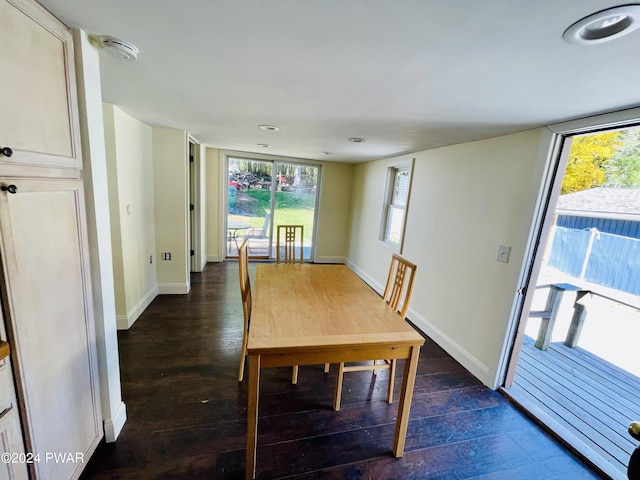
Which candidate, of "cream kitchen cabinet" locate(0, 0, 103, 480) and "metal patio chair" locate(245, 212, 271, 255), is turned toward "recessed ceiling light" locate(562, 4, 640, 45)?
the cream kitchen cabinet

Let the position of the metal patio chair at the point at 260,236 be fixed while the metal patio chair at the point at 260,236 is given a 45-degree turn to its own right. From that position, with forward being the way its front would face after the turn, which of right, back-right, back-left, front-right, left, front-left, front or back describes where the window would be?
back

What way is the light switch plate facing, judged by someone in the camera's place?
facing the viewer and to the left of the viewer

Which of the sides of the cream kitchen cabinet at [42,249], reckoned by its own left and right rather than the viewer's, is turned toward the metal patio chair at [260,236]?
left

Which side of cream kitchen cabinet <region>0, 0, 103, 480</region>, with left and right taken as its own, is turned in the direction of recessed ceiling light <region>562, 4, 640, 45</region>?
front

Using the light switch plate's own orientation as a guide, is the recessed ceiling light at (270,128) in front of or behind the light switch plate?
in front

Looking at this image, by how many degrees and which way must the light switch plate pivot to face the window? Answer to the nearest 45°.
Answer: approximately 90° to its right

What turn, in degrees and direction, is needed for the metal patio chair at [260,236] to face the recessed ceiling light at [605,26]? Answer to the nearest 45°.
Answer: approximately 90° to its left

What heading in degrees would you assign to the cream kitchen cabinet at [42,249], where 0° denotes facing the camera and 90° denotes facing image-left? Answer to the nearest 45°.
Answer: approximately 315°

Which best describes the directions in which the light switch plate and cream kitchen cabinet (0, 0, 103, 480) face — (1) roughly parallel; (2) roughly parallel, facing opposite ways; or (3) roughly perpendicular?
roughly parallel, facing opposite ways
